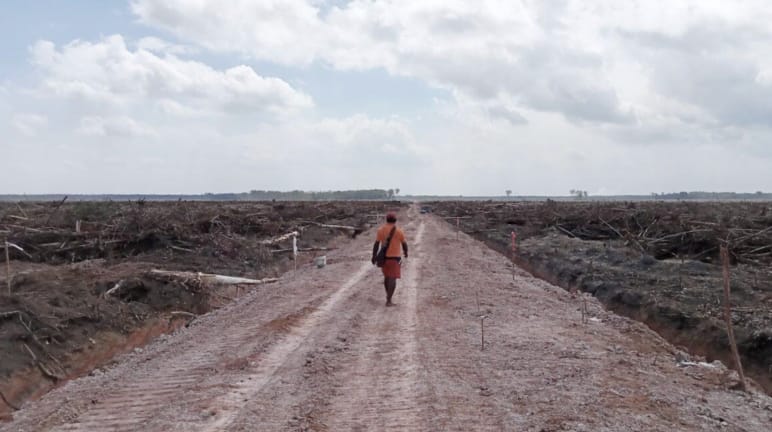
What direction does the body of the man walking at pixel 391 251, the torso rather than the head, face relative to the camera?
away from the camera

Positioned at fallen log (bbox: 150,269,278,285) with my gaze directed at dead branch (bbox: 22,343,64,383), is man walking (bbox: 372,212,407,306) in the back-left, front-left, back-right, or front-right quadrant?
front-left

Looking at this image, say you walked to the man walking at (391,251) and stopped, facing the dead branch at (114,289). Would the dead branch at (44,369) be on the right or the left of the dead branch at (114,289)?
left

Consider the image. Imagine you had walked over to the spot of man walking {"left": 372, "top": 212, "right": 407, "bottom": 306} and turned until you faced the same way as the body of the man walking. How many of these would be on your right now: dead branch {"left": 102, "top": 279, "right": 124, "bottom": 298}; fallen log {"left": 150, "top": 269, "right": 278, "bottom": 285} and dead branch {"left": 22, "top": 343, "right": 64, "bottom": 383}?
0

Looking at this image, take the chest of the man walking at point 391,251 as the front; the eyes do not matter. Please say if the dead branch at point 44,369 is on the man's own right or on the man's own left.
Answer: on the man's own left

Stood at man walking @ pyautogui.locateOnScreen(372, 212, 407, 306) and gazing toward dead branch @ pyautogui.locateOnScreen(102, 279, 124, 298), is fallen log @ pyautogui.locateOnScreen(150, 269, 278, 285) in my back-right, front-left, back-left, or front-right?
front-right

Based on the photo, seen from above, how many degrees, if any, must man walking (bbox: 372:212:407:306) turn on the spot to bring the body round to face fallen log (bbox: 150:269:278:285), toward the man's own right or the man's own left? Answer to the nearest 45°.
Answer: approximately 45° to the man's own left

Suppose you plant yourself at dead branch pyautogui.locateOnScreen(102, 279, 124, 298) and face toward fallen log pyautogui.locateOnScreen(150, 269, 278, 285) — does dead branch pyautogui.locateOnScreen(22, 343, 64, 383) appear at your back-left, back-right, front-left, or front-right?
back-right

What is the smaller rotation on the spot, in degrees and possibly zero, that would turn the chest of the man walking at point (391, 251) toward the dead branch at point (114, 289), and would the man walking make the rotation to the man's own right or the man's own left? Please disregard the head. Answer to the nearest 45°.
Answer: approximately 90° to the man's own left
